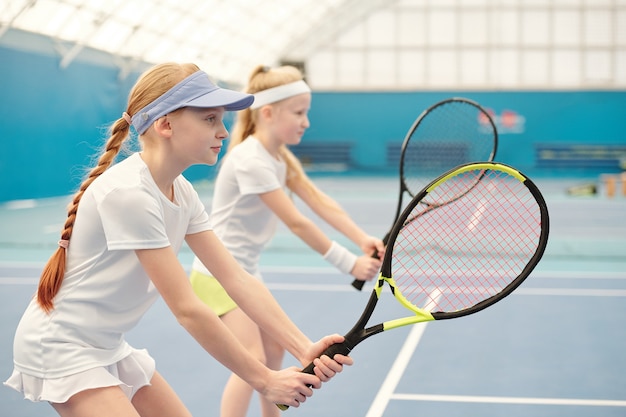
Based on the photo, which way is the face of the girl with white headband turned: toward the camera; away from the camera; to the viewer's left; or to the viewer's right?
to the viewer's right

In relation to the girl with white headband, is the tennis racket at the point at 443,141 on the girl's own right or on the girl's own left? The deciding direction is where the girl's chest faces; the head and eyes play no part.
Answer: on the girl's own left

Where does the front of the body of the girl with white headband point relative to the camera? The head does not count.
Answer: to the viewer's right
